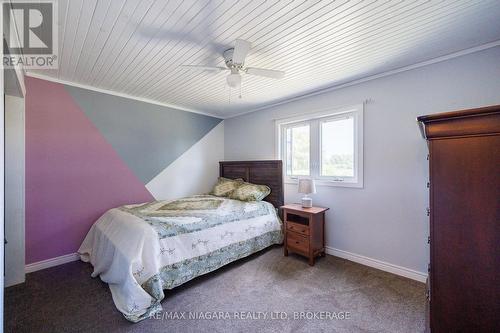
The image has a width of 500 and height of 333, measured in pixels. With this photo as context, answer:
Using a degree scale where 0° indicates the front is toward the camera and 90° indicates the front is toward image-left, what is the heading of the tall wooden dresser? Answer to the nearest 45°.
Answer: approximately 90°

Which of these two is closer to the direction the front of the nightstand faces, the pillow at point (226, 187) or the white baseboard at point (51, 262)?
the white baseboard

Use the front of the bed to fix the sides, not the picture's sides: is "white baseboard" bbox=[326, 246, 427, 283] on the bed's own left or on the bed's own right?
on the bed's own left

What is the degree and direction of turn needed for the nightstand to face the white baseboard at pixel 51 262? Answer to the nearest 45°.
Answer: approximately 45° to its right

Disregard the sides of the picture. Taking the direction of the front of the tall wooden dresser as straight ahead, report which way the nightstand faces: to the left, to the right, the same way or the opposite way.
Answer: to the left

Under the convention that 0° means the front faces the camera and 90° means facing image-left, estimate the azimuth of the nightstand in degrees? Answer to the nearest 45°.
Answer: approximately 45°

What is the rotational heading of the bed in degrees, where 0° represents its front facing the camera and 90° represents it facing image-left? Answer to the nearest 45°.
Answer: approximately 45°

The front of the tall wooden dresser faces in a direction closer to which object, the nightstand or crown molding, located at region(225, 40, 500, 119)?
the nightstand

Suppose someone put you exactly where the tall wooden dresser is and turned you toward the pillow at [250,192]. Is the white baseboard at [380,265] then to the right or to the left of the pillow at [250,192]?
right
